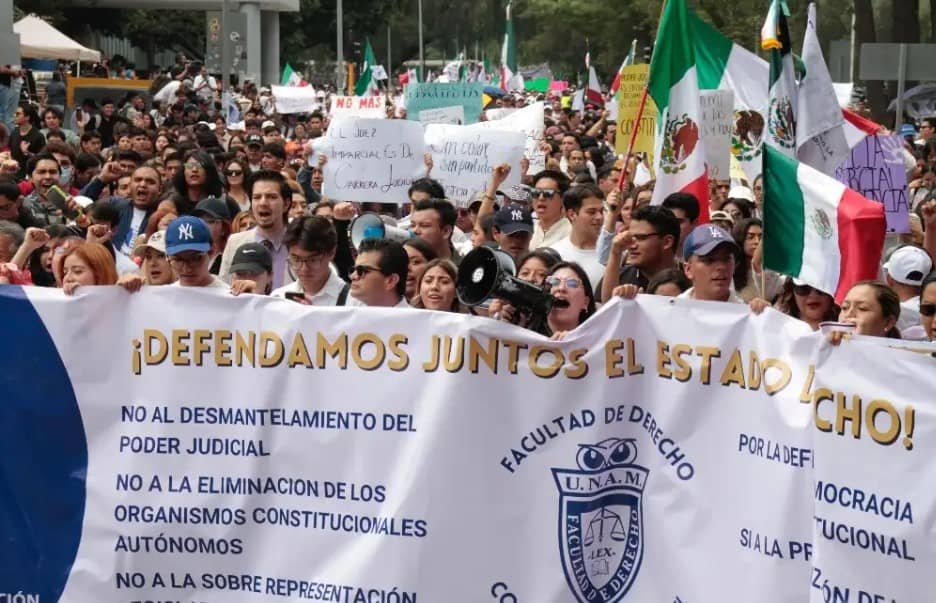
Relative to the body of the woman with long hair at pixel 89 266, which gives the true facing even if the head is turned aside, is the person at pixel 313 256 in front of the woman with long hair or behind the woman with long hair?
behind

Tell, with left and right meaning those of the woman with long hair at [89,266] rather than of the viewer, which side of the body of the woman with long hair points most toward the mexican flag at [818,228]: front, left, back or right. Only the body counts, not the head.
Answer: left

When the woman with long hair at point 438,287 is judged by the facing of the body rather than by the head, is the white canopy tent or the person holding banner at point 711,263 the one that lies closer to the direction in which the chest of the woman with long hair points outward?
the person holding banner

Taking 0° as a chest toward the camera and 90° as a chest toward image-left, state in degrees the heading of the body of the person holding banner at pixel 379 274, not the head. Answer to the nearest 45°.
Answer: approximately 45°

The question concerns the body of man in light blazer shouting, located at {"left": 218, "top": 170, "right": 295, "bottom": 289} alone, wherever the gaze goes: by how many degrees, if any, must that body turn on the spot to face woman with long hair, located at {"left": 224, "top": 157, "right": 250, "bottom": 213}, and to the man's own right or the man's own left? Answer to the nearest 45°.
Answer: approximately 180°

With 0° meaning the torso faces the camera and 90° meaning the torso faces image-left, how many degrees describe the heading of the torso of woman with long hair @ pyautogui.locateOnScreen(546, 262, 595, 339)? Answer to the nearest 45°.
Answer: approximately 45°

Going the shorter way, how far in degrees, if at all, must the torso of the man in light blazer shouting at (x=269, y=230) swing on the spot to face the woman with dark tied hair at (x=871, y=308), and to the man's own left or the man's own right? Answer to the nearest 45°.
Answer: approximately 45° to the man's own left
